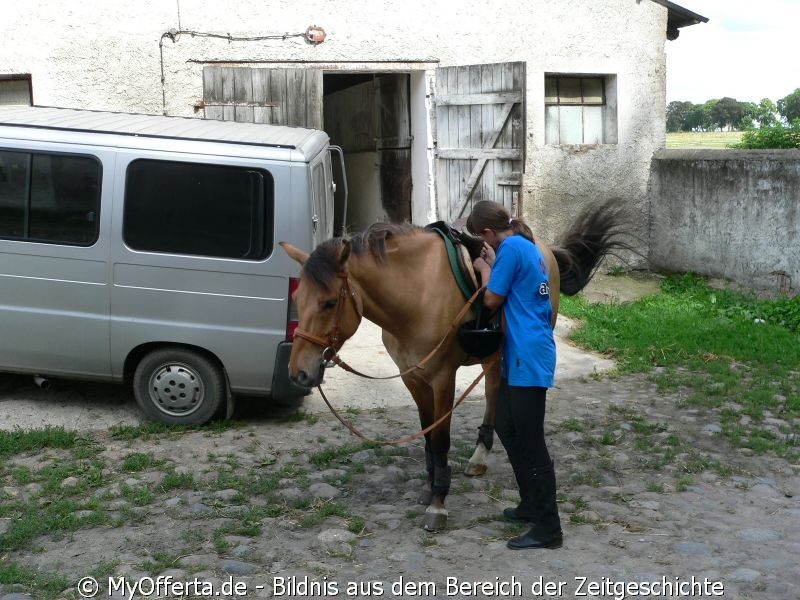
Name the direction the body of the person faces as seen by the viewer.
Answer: to the viewer's left

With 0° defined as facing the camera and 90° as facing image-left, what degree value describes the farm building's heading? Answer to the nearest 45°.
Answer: approximately 0°

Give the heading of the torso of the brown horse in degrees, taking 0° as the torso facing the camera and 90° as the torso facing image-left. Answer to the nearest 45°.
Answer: approximately 45°

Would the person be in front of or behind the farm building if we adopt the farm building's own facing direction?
in front

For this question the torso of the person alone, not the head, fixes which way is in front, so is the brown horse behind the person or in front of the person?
in front

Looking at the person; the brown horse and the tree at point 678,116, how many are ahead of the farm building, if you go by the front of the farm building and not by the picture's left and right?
2

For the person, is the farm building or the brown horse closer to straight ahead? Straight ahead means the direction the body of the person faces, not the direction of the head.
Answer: the brown horse

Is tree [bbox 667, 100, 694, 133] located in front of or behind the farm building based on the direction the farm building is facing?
behind

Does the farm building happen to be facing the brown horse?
yes

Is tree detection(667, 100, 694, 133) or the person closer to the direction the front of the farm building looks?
the person

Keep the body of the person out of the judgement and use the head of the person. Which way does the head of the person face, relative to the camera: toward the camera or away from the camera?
away from the camera

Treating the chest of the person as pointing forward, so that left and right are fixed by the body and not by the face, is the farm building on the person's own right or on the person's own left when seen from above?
on the person's own right

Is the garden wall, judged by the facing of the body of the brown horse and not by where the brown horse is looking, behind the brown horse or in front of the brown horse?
behind

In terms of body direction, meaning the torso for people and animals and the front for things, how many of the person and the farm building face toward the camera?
1

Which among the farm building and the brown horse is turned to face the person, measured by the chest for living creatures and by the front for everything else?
the farm building
